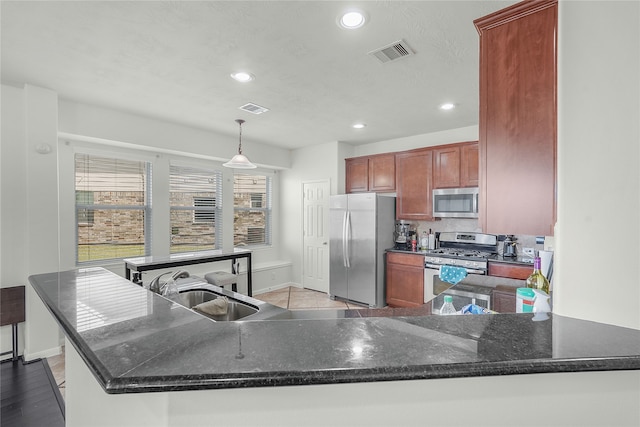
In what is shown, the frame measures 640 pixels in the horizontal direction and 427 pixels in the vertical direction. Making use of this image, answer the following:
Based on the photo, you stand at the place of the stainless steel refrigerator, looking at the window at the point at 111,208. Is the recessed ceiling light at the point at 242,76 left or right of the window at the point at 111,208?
left

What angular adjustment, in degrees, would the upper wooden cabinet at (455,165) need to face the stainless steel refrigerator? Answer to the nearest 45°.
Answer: approximately 45° to its right

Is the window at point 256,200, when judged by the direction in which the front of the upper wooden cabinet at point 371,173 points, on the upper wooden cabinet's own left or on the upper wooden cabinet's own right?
on the upper wooden cabinet's own right

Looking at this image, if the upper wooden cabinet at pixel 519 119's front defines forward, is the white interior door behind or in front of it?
in front

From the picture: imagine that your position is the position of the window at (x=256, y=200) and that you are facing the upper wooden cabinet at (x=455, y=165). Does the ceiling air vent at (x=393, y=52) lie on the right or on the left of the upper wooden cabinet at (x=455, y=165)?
right

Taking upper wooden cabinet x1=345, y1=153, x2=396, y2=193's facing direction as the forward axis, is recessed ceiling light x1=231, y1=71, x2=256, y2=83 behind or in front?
in front

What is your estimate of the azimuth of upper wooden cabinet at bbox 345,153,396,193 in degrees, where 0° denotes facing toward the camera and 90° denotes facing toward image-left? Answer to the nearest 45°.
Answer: approximately 45°

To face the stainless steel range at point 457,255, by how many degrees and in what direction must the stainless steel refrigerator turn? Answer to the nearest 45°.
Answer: approximately 135° to its left

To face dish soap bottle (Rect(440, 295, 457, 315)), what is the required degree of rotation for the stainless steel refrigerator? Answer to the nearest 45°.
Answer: approximately 45° to its left

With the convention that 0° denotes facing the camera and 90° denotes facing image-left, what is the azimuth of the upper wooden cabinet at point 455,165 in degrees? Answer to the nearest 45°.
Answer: approximately 45°

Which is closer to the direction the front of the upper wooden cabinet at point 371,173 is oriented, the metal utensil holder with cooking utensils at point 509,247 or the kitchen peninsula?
the kitchen peninsula

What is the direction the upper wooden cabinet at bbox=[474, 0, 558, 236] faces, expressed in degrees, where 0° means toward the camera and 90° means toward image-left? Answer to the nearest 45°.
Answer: approximately 135°

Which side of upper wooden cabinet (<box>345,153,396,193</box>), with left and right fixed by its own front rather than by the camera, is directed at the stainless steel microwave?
left
